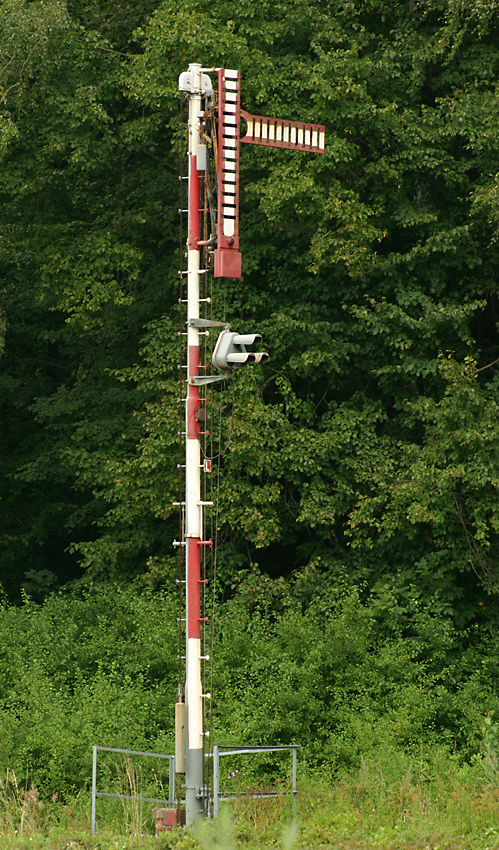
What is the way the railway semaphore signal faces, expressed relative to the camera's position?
facing the viewer and to the right of the viewer
